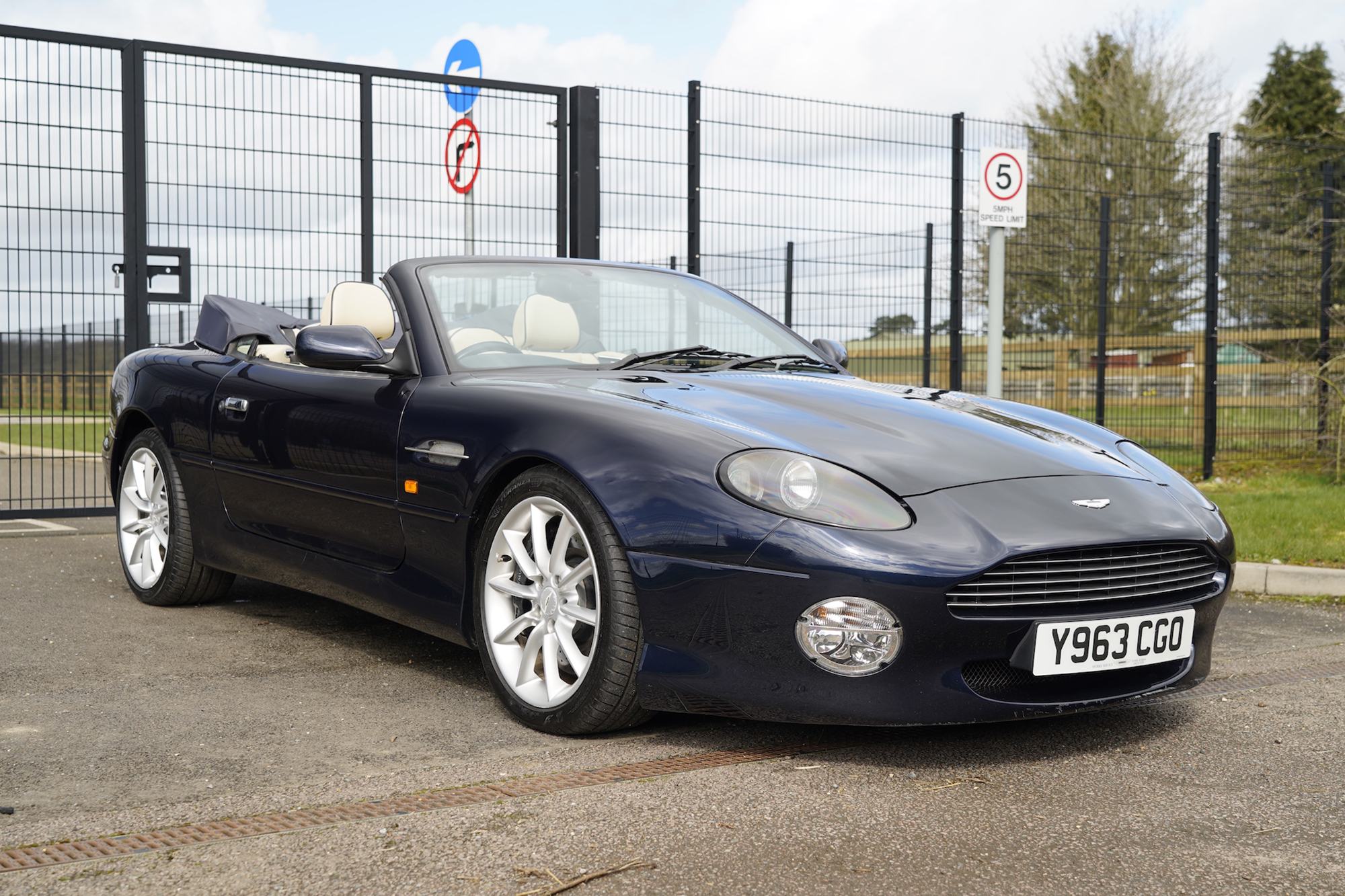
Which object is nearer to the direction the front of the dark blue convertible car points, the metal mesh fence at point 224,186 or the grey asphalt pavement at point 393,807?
the grey asphalt pavement

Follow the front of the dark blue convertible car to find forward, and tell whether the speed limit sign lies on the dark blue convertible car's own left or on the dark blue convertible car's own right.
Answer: on the dark blue convertible car's own left

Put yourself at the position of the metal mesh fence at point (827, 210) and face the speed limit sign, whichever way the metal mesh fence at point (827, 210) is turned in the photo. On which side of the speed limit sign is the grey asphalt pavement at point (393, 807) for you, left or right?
right

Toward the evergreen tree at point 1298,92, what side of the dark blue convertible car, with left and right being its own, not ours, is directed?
left

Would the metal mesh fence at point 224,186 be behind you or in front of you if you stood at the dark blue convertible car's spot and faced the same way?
behind

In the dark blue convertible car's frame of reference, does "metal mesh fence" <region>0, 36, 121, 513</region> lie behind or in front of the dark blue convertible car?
behind

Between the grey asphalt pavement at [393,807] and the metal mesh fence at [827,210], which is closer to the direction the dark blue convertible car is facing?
the grey asphalt pavement

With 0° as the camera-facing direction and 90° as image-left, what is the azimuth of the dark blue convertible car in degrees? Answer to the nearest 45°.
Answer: approximately 315°

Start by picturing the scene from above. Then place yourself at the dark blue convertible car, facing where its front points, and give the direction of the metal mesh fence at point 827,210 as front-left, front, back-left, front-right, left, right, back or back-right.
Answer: back-left

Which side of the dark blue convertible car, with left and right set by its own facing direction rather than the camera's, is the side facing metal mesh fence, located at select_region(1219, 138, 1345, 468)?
left

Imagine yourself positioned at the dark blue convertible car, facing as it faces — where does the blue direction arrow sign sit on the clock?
The blue direction arrow sign is roughly at 7 o'clock from the dark blue convertible car.
